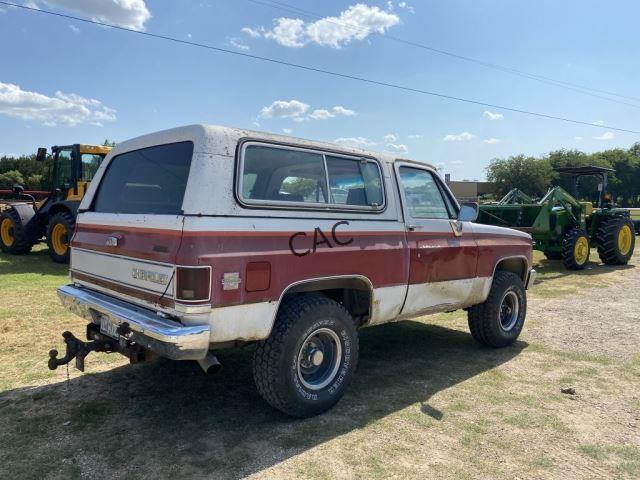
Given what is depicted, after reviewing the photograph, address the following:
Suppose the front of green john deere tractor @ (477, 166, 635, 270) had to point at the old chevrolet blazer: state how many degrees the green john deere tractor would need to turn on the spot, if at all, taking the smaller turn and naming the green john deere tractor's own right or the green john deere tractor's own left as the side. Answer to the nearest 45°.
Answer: approximately 45° to the green john deere tractor's own left

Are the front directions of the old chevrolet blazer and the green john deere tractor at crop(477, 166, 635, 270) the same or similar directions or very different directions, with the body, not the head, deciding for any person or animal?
very different directions

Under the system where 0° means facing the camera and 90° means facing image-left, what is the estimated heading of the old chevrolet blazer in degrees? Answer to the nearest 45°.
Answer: approximately 225°

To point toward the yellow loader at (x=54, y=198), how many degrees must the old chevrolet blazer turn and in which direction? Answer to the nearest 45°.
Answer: approximately 90° to its left

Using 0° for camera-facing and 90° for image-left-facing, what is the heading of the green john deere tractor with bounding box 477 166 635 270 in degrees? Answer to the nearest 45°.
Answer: approximately 45°

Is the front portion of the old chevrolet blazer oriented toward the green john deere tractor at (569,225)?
yes
